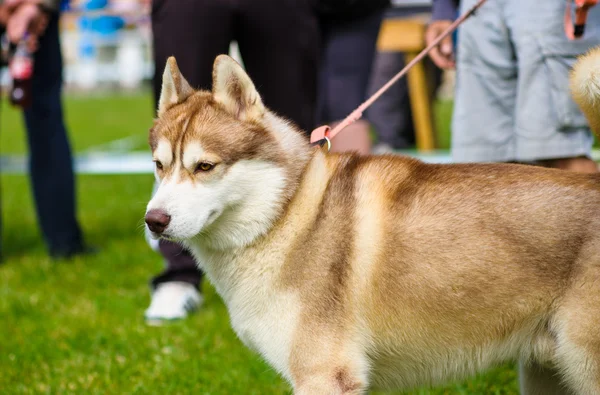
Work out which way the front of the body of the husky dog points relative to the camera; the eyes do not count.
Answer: to the viewer's left

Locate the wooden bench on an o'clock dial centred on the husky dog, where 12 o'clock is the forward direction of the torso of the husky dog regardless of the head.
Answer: The wooden bench is roughly at 3 o'clock from the husky dog.
